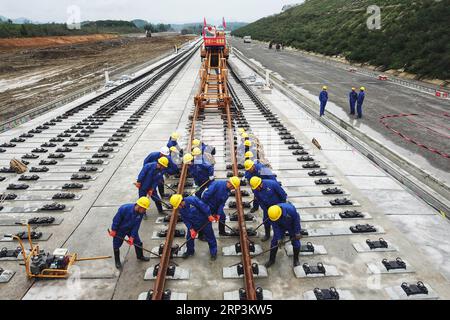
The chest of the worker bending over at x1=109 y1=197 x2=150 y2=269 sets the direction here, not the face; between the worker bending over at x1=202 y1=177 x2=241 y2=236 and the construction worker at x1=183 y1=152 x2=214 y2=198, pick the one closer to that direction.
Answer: the worker bending over

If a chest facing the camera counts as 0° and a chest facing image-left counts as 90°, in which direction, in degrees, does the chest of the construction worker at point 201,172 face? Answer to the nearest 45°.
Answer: approximately 45°

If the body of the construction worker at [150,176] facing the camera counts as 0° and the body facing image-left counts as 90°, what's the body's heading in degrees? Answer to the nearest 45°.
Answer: approximately 315°

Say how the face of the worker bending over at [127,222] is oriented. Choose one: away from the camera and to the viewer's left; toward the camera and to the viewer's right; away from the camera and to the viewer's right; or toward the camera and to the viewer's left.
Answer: toward the camera and to the viewer's right

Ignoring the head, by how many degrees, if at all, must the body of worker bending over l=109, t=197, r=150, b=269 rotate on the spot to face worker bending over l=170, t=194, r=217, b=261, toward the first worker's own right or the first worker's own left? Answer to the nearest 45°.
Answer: approximately 45° to the first worker's own left

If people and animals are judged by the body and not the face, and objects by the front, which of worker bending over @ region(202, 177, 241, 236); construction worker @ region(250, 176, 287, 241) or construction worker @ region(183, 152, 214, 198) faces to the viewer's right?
the worker bending over

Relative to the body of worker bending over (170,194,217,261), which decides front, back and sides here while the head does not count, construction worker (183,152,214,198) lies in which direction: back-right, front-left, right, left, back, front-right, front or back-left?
back-right

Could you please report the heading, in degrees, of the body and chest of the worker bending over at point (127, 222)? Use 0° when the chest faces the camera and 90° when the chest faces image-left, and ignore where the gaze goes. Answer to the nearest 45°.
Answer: approximately 315°

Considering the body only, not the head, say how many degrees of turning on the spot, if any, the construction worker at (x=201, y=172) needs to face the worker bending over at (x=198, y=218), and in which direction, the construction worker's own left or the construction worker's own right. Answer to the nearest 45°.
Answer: approximately 45° to the construction worker's own left

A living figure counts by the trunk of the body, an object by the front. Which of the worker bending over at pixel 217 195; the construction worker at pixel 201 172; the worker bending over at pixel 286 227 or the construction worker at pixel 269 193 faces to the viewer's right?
the worker bending over at pixel 217 195
